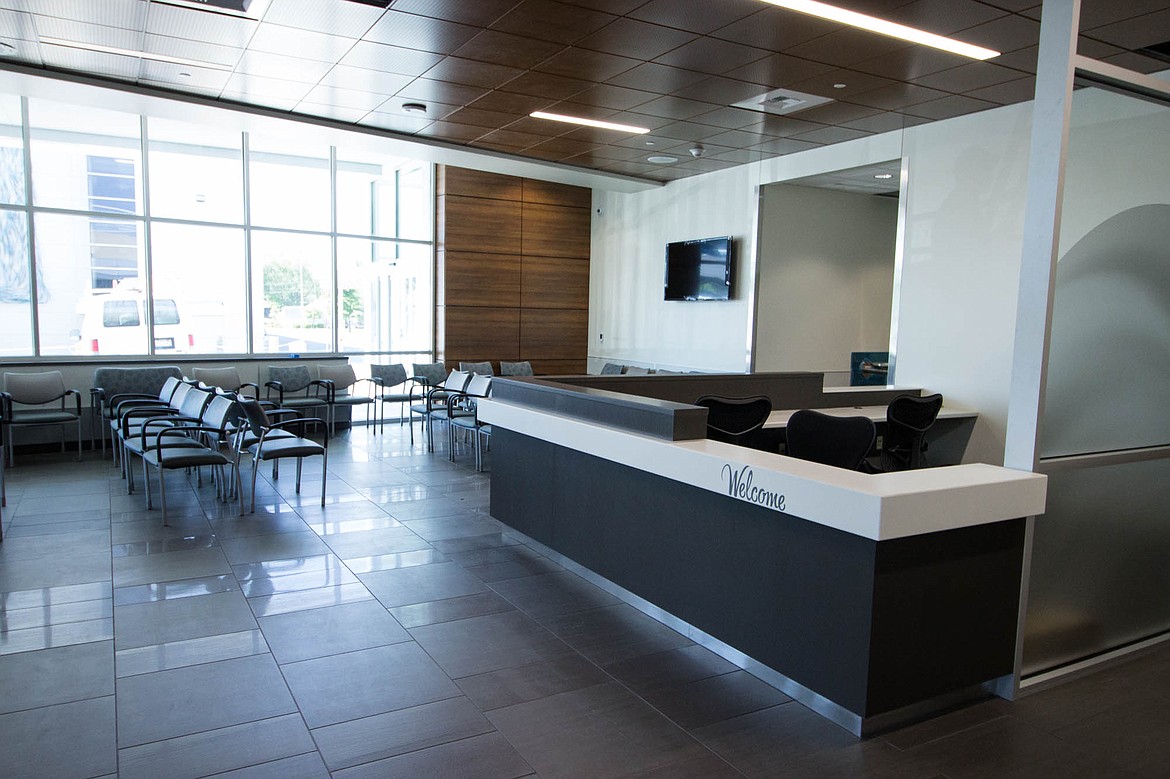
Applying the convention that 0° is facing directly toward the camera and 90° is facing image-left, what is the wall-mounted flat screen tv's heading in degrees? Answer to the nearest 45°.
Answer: approximately 45°

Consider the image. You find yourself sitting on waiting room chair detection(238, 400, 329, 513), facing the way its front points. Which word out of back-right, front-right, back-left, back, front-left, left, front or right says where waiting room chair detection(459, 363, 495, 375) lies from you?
front-left

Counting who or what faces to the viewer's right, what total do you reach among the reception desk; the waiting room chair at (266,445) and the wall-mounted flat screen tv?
1

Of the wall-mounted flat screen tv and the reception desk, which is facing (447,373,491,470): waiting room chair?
the wall-mounted flat screen tv

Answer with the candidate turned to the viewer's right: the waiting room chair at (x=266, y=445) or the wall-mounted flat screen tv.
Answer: the waiting room chair

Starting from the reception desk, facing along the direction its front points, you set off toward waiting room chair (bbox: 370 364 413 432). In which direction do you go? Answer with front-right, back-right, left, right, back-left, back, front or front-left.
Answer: right

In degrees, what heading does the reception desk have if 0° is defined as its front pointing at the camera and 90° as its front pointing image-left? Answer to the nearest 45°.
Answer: approximately 45°

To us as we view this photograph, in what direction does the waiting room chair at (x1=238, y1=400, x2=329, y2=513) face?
facing to the right of the viewer

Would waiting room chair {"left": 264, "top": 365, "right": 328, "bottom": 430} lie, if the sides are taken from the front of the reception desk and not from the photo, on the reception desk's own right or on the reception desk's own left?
on the reception desk's own right

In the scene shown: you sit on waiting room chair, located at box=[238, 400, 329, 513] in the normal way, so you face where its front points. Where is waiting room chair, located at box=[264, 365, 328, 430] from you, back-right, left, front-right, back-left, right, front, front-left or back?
left

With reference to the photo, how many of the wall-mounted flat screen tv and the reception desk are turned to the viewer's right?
0

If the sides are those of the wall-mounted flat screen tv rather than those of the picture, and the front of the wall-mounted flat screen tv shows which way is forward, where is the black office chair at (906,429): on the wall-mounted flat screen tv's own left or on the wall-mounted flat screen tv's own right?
on the wall-mounted flat screen tv's own left

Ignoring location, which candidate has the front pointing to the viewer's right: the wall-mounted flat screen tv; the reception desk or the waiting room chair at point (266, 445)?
the waiting room chair

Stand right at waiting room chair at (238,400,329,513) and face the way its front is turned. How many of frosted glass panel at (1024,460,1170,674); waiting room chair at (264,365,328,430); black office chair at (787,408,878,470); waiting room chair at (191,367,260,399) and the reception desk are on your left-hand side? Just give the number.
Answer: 2

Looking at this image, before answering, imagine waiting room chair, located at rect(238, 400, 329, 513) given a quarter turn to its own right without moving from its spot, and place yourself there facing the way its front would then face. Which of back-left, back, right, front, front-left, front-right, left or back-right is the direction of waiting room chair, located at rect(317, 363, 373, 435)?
back

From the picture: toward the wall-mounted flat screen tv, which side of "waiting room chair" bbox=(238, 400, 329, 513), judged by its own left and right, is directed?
front

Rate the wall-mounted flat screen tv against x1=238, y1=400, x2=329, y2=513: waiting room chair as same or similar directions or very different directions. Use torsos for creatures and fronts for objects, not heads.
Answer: very different directions
